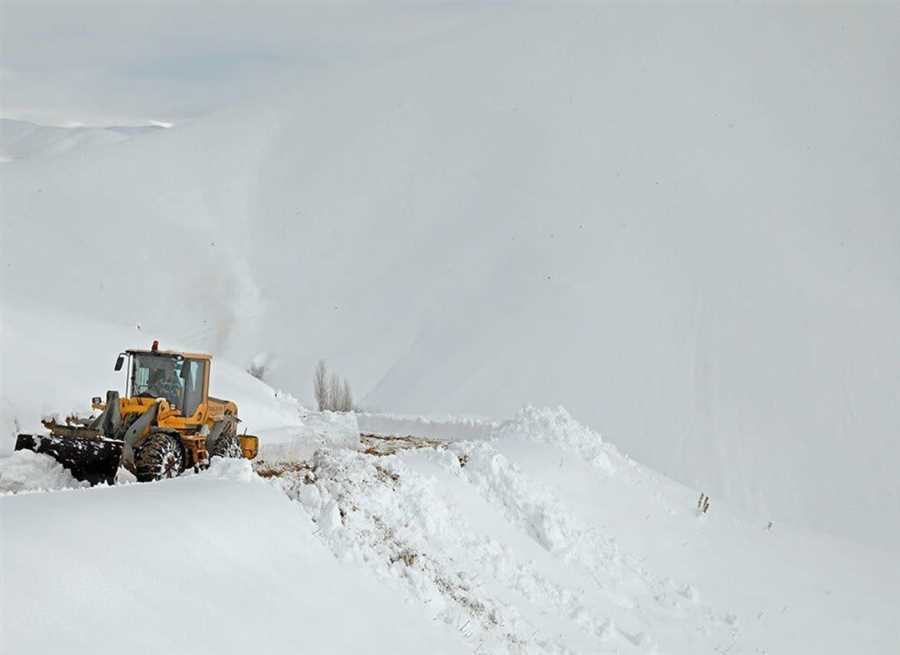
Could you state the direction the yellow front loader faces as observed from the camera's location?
facing the viewer and to the left of the viewer
